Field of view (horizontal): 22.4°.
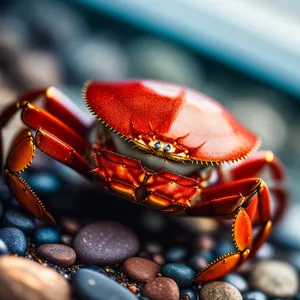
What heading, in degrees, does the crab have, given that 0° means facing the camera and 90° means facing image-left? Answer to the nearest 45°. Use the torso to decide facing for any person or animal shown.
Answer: approximately 0°

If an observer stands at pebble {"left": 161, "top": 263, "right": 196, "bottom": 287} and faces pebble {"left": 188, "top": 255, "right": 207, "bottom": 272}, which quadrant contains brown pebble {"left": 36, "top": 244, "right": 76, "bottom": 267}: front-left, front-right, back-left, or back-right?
back-left
